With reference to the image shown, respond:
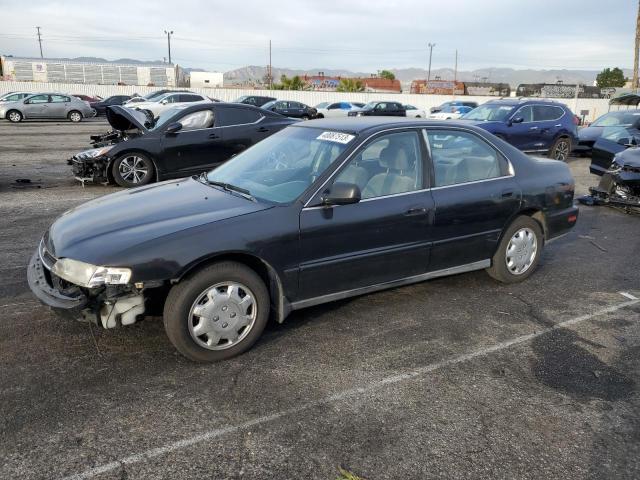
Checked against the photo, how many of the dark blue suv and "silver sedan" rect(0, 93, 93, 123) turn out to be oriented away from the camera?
0

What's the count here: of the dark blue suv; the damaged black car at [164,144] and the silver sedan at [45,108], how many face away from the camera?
0

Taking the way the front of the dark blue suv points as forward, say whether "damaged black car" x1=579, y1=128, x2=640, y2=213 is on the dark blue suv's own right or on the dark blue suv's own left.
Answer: on the dark blue suv's own left

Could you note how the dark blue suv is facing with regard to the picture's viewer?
facing the viewer and to the left of the viewer

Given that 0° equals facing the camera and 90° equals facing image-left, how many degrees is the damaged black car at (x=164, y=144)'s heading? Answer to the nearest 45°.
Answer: approximately 45°

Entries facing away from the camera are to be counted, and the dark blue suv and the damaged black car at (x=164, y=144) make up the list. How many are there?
0

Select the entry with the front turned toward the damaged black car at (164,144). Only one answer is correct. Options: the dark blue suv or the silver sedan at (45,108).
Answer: the dark blue suv

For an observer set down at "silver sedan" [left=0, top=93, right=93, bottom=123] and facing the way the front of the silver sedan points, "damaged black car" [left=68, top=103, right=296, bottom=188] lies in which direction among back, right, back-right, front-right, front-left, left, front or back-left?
left

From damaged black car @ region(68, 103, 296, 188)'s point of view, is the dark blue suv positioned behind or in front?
behind

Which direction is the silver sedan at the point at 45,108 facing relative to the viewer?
to the viewer's left

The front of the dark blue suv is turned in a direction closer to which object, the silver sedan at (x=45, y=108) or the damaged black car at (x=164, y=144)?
the damaged black car
